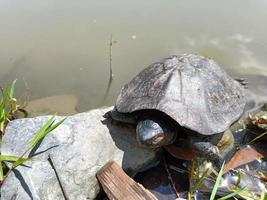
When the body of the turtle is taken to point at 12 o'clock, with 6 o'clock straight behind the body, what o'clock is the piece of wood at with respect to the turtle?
The piece of wood is roughly at 12 o'clock from the turtle.

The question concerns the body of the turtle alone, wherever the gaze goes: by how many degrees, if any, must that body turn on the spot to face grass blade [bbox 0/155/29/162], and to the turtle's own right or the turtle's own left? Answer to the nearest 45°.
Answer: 0° — it already faces it

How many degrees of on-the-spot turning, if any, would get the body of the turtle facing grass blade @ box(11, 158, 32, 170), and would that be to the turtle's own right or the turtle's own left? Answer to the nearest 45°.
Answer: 0° — it already faces it

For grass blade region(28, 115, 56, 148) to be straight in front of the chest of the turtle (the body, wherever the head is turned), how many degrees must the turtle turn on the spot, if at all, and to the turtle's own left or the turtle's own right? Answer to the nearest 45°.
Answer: approximately 45° to the turtle's own right

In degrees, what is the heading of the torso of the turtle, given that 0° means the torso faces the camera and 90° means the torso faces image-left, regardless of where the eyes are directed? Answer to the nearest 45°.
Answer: approximately 45°
